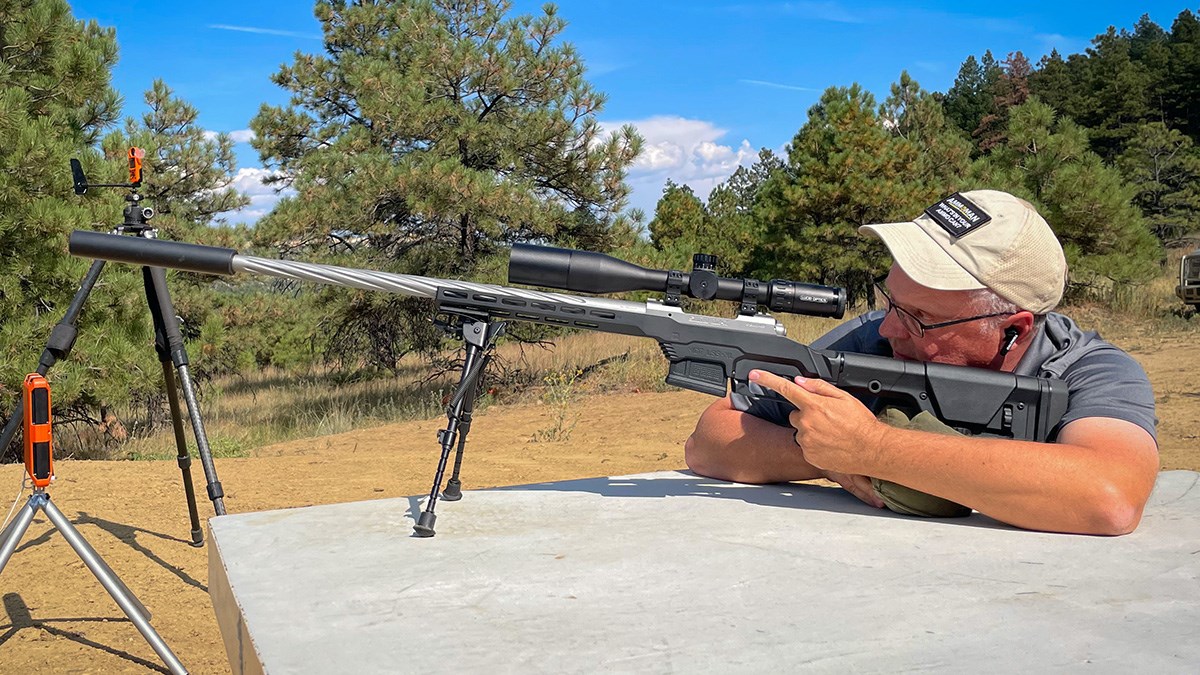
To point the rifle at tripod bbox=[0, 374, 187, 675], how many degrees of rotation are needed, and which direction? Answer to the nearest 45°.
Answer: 0° — it already faces it

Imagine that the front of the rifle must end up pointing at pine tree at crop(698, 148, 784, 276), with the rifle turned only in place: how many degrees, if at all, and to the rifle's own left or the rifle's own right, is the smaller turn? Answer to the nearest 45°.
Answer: approximately 90° to the rifle's own right

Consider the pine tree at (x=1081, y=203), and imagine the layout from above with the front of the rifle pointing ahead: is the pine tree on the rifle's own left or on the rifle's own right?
on the rifle's own right

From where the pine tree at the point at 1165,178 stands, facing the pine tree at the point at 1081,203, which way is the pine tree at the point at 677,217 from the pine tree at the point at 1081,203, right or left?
right

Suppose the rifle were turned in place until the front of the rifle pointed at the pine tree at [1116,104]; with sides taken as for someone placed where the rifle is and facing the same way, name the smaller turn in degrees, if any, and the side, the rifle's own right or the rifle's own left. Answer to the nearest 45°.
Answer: approximately 135° to the rifle's own right

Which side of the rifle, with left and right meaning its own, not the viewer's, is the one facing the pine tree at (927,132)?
right

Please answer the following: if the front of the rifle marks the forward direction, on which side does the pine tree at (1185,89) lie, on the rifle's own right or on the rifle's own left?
on the rifle's own right

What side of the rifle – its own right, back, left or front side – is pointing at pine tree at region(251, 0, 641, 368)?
right

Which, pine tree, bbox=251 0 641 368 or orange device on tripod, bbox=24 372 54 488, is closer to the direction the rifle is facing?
the orange device on tripod

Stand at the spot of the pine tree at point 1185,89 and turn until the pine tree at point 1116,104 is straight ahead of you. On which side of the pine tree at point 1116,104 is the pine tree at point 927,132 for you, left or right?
left

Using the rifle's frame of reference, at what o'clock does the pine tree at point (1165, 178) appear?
The pine tree is roughly at 4 o'clock from the rifle.

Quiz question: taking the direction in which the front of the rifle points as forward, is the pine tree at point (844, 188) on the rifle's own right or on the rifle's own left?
on the rifle's own right

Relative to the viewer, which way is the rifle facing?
to the viewer's left

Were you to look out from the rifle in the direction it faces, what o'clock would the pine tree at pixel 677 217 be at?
The pine tree is roughly at 3 o'clock from the rifle.
